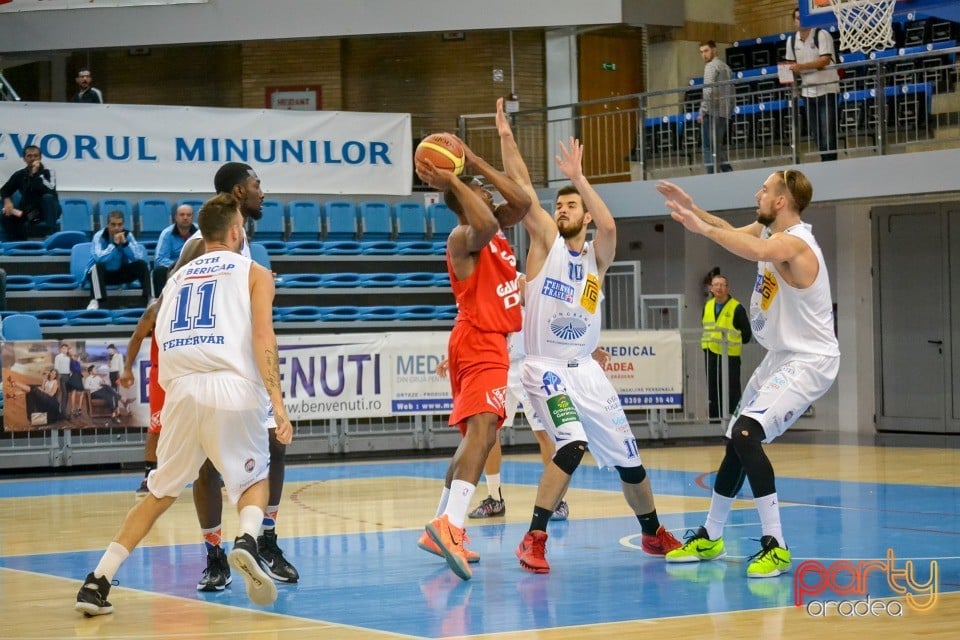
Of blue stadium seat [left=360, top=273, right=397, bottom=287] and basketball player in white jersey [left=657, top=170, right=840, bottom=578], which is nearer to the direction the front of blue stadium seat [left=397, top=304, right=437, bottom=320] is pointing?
the basketball player in white jersey

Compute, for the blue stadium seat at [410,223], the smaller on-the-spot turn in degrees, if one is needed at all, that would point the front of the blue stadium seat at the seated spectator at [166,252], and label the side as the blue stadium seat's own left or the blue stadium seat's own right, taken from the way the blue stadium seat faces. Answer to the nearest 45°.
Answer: approximately 45° to the blue stadium seat's own right

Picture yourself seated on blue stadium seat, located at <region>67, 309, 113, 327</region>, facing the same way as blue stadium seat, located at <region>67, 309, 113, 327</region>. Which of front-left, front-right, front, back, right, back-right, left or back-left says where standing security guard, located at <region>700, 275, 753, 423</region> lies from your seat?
left

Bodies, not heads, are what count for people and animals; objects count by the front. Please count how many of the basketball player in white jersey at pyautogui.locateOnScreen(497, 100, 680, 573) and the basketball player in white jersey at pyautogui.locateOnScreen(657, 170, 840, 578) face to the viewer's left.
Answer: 1

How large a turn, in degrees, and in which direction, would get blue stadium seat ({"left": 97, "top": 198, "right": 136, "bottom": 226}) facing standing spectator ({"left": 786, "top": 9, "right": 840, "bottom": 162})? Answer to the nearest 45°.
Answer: approximately 90° to its left

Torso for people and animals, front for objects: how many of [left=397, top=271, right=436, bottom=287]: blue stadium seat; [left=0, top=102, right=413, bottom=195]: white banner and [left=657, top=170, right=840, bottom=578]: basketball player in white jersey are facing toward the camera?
2

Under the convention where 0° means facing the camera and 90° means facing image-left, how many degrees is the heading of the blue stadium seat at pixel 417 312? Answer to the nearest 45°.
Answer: approximately 0°

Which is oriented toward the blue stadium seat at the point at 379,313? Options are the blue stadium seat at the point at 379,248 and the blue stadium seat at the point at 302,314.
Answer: the blue stadium seat at the point at 379,248

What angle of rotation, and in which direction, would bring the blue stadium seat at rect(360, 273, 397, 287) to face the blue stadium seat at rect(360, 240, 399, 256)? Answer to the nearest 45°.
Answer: approximately 180°
